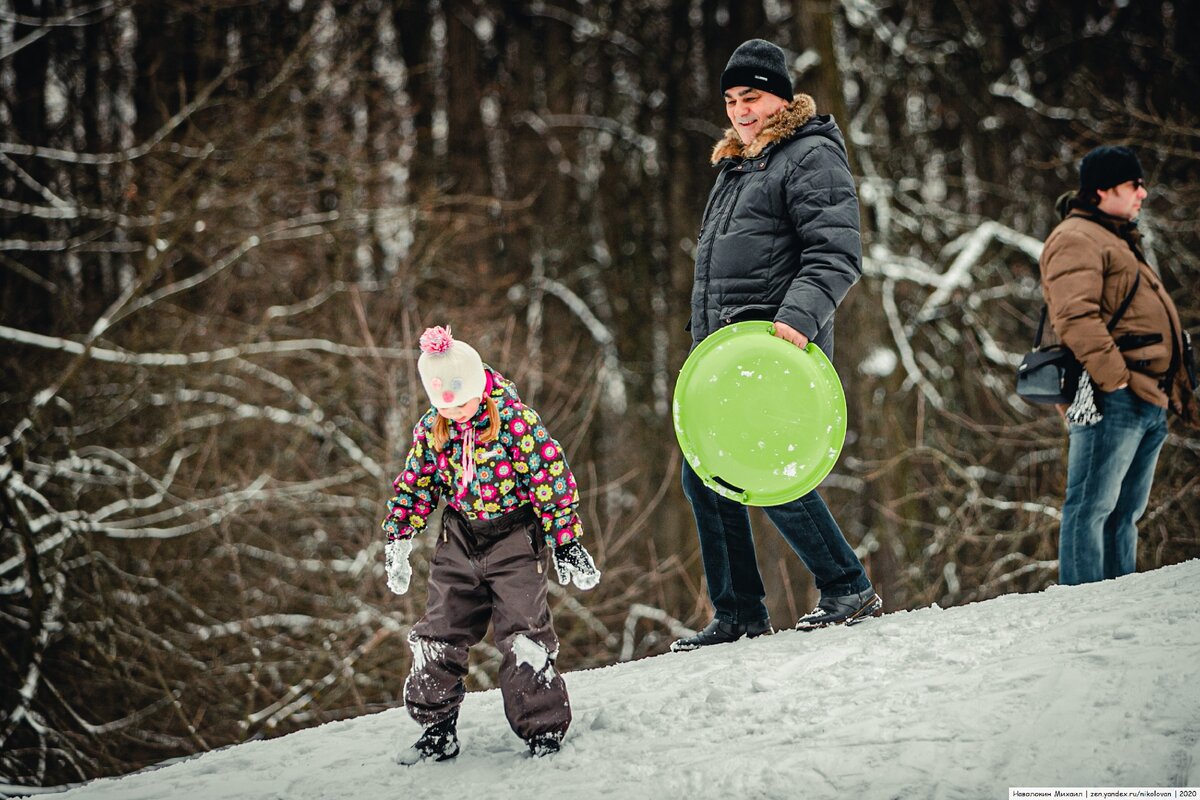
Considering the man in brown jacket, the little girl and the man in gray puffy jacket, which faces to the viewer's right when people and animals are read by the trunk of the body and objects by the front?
the man in brown jacket

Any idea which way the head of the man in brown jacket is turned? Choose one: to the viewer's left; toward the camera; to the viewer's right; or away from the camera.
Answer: to the viewer's right

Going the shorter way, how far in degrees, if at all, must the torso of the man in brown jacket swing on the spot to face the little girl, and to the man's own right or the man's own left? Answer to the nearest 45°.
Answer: approximately 135° to the man's own right

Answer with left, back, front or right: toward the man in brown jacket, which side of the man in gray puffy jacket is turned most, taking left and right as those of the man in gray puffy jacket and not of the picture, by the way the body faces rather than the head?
back

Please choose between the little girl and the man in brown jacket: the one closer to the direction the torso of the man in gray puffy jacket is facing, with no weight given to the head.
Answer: the little girl

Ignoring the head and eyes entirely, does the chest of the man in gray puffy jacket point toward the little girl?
yes

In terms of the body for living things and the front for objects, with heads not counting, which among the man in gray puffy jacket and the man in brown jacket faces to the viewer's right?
the man in brown jacket

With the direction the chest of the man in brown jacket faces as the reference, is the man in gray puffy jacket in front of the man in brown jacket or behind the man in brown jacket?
behind

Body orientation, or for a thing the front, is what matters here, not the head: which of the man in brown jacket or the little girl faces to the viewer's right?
the man in brown jacket

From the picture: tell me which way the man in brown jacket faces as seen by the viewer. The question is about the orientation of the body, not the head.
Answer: to the viewer's right

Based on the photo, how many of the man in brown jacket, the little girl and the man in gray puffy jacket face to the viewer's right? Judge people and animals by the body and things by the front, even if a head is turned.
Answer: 1

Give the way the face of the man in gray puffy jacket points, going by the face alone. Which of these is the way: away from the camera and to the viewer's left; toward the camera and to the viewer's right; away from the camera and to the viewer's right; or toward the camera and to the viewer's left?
toward the camera and to the viewer's left

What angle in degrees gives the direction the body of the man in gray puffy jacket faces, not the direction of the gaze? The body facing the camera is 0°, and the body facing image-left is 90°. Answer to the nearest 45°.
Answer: approximately 45°

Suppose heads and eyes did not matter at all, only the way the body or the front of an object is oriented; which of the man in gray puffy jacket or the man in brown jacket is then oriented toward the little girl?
the man in gray puffy jacket

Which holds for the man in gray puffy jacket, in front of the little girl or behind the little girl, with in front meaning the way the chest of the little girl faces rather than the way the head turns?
behind
